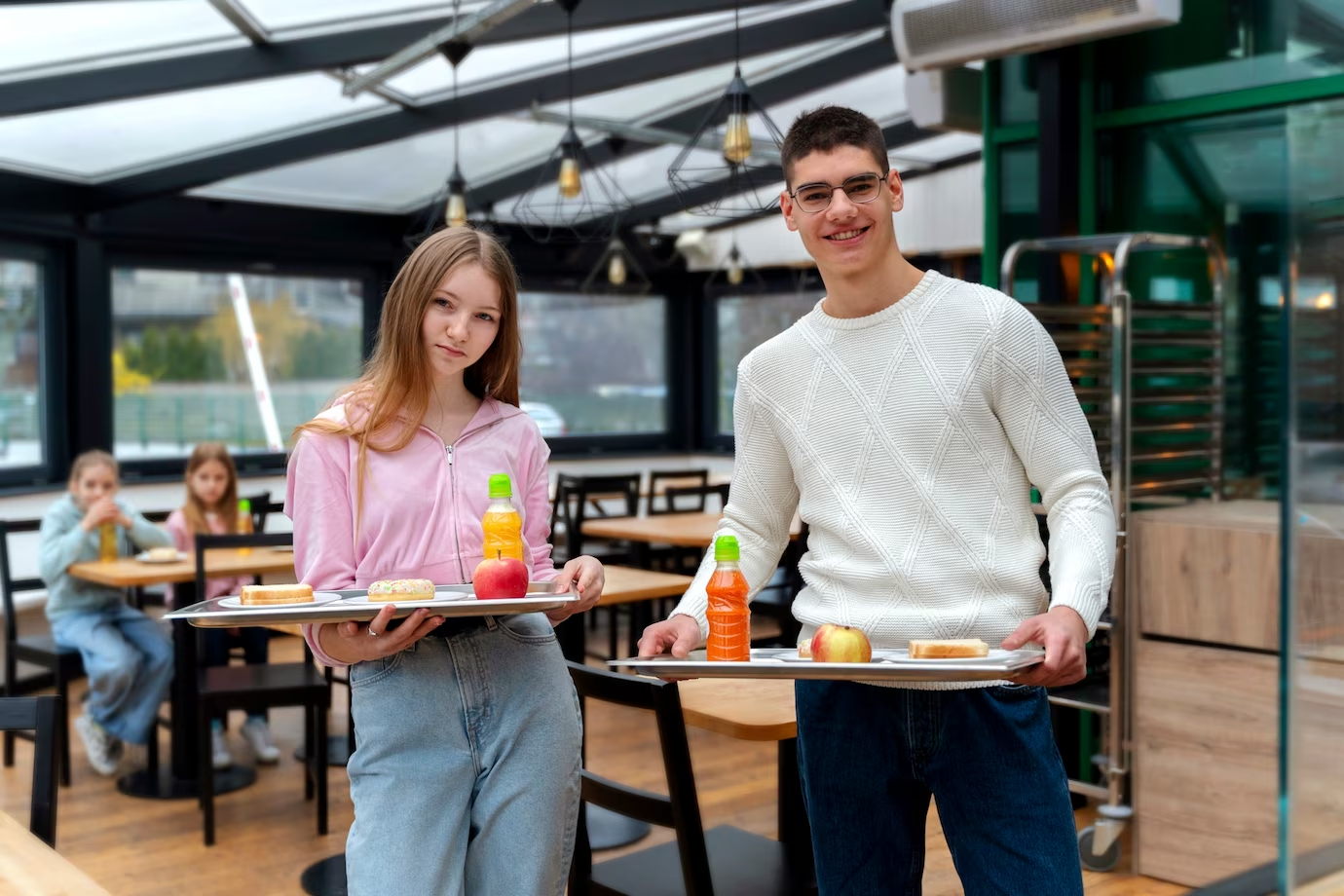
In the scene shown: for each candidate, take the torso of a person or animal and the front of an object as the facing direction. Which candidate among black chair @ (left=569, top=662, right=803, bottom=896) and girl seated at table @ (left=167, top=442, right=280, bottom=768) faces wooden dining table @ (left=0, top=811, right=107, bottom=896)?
the girl seated at table

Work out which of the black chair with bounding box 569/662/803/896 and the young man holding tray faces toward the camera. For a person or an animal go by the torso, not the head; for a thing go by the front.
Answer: the young man holding tray

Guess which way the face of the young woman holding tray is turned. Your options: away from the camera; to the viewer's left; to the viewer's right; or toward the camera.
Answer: toward the camera

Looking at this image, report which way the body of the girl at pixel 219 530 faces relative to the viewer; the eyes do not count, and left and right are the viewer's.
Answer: facing the viewer

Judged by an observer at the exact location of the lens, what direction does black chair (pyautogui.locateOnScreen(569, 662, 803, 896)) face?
facing away from the viewer and to the right of the viewer

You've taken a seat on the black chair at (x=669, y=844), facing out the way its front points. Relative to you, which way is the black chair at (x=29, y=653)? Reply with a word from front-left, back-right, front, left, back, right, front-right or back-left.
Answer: left

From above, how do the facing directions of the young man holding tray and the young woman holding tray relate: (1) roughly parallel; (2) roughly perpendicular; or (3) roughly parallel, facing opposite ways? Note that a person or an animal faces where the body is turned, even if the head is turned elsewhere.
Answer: roughly parallel

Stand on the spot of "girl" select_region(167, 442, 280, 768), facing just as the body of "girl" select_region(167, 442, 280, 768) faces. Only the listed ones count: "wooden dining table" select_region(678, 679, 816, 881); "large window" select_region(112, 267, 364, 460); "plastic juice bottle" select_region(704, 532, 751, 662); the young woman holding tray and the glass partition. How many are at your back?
1

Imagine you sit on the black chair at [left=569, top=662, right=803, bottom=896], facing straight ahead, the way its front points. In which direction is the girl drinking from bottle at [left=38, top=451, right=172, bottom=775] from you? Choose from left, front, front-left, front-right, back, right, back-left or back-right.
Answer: left

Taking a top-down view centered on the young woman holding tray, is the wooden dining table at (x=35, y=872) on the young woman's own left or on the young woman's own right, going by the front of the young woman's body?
on the young woman's own right

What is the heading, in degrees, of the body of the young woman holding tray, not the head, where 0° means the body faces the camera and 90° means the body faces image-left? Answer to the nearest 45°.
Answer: approximately 0°

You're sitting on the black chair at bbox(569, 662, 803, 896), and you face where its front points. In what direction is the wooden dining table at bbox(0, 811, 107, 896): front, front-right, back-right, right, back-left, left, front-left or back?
back

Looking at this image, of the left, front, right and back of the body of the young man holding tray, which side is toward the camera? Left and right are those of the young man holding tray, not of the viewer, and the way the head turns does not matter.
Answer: front

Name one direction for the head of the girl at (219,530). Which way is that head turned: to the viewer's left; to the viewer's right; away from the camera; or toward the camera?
toward the camera

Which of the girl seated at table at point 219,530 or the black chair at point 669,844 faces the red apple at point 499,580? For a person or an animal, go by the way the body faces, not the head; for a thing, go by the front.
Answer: the girl seated at table

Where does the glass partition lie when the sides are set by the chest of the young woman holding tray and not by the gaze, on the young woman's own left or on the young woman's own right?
on the young woman's own left
